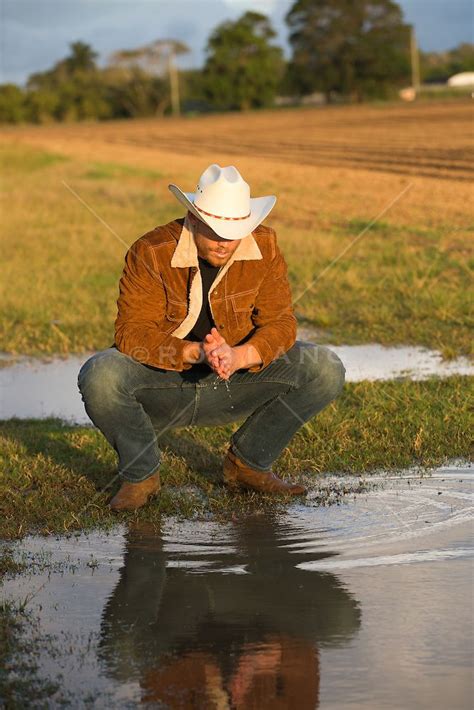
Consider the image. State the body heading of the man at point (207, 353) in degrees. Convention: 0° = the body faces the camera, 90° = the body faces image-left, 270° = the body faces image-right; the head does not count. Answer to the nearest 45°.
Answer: approximately 0°
